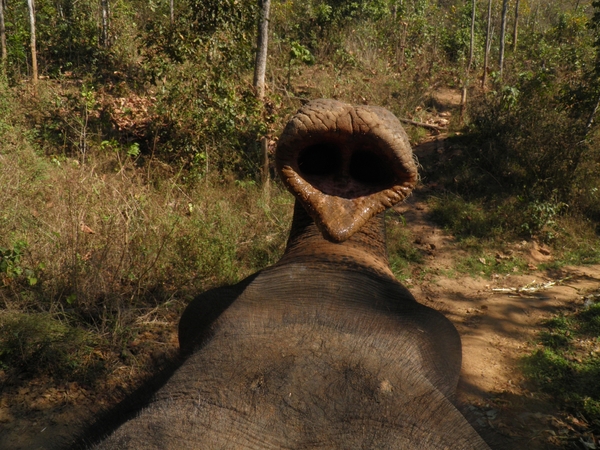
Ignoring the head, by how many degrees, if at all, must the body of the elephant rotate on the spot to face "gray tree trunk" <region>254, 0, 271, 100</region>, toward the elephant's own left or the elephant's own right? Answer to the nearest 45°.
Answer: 0° — it already faces it

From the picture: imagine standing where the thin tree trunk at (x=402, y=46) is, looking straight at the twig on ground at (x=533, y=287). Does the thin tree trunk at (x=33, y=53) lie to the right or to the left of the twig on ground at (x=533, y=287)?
right

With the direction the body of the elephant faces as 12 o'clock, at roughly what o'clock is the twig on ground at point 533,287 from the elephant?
The twig on ground is roughly at 1 o'clock from the elephant.

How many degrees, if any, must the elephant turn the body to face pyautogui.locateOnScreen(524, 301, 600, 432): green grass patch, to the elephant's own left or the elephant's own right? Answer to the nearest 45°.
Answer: approximately 45° to the elephant's own right

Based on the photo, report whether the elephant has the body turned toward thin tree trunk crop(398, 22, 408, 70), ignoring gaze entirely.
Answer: yes

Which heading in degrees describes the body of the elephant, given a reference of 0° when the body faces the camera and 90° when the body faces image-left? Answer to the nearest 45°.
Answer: approximately 180°
